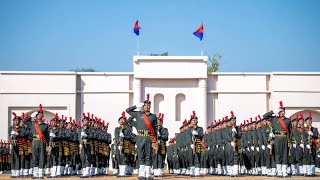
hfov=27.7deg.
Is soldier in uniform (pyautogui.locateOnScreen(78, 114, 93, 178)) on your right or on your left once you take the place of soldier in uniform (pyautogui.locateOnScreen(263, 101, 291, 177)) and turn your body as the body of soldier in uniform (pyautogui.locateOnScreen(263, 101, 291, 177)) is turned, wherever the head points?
on your right

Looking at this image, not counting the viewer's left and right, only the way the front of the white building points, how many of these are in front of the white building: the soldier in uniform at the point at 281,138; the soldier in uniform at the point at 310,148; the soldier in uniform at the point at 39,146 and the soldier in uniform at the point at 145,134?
4

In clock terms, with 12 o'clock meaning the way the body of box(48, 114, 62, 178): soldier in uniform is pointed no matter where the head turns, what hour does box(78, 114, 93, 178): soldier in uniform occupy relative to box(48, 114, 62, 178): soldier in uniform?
box(78, 114, 93, 178): soldier in uniform is roughly at 10 o'clock from box(48, 114, 62, 178): soldier in uniform.

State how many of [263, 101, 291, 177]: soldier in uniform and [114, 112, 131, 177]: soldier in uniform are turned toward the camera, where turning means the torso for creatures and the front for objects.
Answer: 2

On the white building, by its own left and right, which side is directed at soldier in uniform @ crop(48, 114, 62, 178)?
front

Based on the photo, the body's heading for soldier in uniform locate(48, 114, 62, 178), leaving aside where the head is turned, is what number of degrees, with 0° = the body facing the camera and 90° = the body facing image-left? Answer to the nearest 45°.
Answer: approximately 0°

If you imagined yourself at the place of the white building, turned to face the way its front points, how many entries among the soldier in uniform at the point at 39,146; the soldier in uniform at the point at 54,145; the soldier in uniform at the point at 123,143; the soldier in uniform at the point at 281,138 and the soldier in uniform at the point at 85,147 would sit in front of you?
5

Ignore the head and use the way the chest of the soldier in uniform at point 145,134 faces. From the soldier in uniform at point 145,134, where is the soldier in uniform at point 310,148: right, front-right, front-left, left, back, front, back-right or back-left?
back-left

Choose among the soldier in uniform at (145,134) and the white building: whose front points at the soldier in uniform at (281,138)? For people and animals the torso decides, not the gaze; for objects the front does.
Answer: the white building

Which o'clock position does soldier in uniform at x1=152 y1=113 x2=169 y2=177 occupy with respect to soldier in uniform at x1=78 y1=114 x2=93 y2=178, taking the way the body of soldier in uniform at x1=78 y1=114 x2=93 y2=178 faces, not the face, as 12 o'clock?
soldier in uniform at x1=152 y1=113 x2=169 y2=177 is roughly at 8 o'clock from soldier in uniform at x1=78 y1=114 x2=93 y2=178.

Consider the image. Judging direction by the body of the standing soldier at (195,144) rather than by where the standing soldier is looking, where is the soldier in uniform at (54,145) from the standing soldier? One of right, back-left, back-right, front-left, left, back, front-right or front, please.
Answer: right

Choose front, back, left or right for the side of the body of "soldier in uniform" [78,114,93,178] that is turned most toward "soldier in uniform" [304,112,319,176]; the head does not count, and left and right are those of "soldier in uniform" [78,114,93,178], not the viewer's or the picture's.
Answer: left

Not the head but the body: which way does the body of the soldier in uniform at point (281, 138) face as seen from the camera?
toward the camera

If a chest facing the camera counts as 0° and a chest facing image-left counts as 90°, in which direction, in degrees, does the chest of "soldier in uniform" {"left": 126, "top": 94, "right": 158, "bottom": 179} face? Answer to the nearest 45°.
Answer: approximately 0°

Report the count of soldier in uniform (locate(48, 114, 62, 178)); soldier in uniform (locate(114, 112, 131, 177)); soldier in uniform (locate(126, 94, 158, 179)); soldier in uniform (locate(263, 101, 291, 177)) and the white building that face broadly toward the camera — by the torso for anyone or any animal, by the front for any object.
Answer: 5

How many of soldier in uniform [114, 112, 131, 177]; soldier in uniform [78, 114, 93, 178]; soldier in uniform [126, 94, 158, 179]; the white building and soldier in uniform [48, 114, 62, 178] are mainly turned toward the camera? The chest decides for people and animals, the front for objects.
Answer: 5
